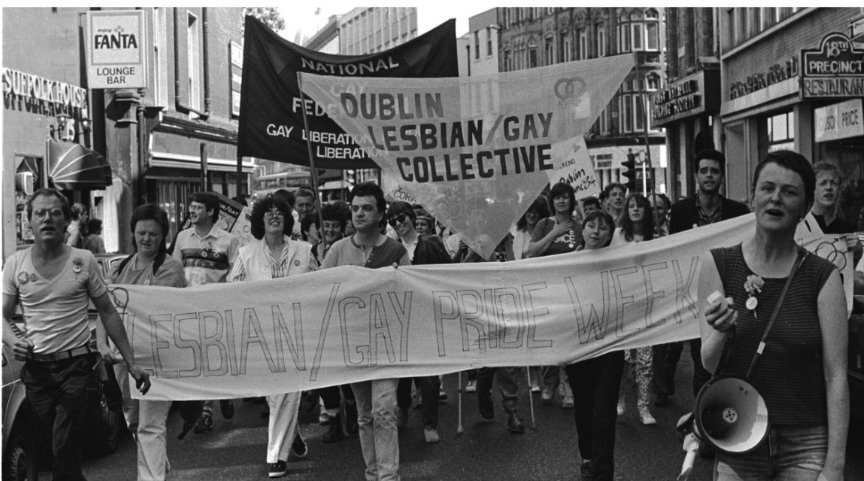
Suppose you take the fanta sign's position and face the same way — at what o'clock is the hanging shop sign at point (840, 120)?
The hanging shop sign is roughly at 10 o'clock from the fanta sign.

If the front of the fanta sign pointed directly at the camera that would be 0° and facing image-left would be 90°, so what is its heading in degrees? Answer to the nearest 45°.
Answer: approximately 0°

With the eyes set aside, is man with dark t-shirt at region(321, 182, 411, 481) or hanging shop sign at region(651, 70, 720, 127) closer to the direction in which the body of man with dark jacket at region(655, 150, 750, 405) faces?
the man with dark t-shirt

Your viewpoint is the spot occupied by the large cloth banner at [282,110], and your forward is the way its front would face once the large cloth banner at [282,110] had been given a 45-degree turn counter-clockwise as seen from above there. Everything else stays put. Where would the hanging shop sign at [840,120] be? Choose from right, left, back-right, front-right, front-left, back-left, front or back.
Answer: left

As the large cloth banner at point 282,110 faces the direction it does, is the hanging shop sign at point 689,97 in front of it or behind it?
behind

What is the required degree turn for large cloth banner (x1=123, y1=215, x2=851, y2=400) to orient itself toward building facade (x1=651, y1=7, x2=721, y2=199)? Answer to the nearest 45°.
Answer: approximately 180°
